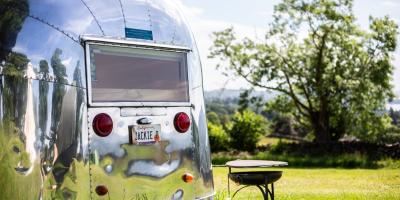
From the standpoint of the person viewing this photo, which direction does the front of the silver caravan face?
facing away from the viewer and to the left of the viewer

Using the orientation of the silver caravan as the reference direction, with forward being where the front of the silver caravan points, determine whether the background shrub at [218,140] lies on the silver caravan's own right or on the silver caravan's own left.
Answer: on the silver caravan's own right

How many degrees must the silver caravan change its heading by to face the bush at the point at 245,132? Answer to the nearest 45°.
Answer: approximately 45° to its right

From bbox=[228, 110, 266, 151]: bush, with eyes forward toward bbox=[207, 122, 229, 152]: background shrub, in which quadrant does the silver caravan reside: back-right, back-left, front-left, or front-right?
front-left

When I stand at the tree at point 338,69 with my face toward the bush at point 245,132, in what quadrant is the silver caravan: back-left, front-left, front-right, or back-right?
front-left

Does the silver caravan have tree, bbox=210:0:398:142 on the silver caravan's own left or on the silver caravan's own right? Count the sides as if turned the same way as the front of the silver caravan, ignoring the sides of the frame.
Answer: on the silver caravan's own right
